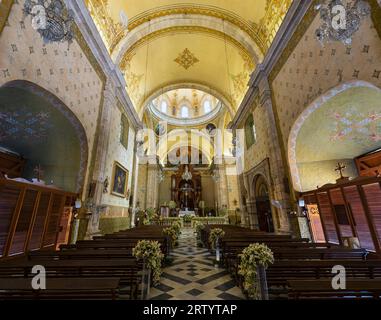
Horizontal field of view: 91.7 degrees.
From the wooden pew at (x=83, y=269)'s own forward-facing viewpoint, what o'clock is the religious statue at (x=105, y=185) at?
The religious statue is roughly at 12 o'clock from the wooden pew.

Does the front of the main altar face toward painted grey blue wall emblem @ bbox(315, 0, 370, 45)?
yes

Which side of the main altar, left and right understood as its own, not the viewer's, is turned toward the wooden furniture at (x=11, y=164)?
front

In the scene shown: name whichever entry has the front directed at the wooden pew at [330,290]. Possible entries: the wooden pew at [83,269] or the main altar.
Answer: the main altar

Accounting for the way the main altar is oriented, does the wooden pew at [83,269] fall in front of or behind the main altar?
in front

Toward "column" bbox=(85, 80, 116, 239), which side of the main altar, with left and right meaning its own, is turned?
front

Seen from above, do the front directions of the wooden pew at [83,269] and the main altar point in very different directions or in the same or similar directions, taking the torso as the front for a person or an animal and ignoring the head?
very different directions

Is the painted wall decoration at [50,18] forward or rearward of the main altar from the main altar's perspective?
forward

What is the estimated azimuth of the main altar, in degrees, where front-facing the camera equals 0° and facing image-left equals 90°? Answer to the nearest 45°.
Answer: approximately 0°

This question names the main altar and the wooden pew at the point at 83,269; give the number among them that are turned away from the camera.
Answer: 1

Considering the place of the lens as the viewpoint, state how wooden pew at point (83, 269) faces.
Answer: facing away from the viewer

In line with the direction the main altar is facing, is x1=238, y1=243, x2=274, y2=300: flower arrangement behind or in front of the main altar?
in front
